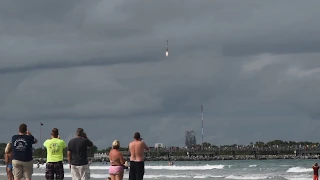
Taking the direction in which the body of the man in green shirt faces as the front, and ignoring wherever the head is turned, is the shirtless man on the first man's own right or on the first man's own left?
on the first man's own right

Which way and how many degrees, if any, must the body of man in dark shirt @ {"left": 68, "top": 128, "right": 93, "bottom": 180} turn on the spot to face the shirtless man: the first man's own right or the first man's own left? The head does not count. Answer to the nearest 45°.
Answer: approximately 45° to the first man's own right

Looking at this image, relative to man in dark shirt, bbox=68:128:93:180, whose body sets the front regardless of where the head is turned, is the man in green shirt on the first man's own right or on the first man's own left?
on the first man's own left

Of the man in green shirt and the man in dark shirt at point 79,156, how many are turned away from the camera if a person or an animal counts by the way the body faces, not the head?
2

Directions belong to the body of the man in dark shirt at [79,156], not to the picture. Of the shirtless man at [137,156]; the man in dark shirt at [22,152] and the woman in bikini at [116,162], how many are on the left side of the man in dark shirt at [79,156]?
1

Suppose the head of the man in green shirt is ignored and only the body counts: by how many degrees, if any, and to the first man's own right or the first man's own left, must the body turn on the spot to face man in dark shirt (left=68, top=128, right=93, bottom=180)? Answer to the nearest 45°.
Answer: approximately 135° to the first man's own right

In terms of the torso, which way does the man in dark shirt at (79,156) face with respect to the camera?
away from the camera

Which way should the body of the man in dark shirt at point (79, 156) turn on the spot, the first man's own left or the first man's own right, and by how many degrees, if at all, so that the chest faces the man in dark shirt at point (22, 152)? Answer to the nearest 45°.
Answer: approximately 90° to the first man's own left

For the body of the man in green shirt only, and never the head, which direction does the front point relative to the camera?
away from the camera
